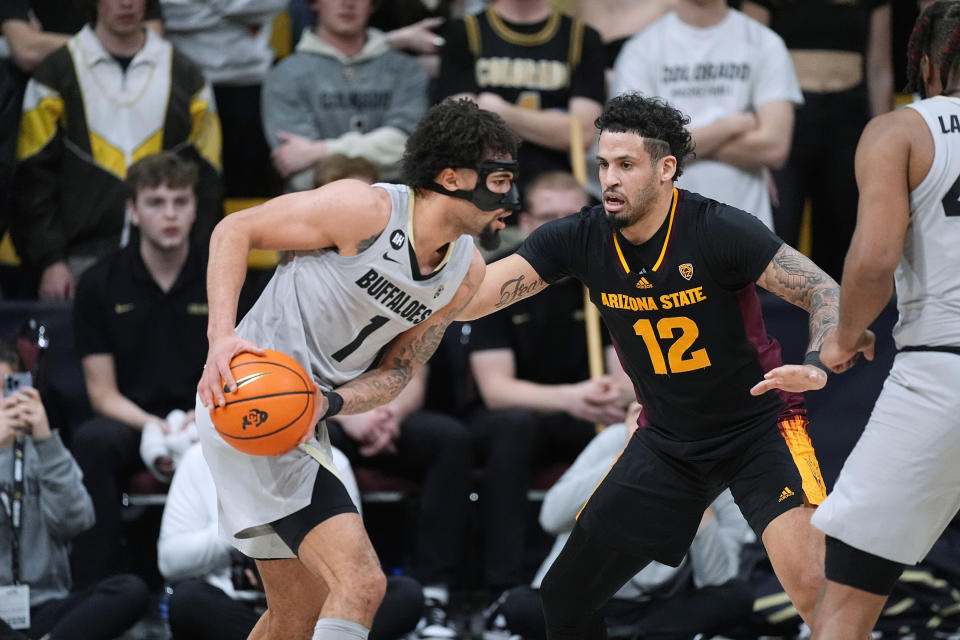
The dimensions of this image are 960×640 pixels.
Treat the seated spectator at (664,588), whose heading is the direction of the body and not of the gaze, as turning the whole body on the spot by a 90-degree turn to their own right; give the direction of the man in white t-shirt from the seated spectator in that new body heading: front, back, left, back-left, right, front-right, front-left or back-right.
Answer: right

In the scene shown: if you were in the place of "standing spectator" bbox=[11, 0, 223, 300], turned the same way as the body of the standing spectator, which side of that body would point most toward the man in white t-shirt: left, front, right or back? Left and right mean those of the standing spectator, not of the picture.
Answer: left

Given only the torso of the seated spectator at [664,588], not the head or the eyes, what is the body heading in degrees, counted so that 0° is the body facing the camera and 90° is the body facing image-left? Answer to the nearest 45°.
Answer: approximately 0°

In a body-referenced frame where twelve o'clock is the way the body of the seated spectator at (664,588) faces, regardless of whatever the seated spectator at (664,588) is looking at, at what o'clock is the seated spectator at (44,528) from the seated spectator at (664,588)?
the seated spectator at (44,528) is roughly at 3 o'clock from the seated spectator at (664,588).

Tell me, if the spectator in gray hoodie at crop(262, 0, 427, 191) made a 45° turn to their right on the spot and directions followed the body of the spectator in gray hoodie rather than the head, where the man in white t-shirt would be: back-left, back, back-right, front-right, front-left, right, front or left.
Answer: back-left

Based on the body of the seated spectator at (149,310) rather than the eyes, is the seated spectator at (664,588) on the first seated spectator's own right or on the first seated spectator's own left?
on the first seated spectator's own left

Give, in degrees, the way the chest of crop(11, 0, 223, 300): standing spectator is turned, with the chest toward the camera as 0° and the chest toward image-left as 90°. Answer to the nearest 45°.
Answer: approximately 0°

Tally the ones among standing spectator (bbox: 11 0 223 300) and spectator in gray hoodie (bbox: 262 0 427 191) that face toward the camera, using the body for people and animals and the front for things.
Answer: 2
